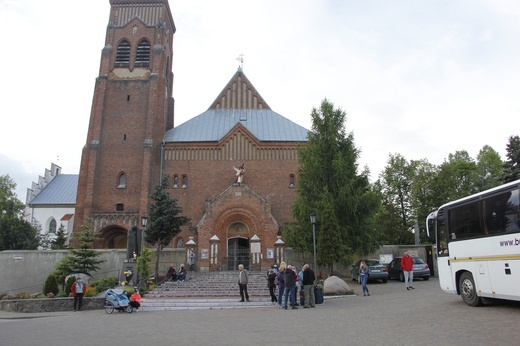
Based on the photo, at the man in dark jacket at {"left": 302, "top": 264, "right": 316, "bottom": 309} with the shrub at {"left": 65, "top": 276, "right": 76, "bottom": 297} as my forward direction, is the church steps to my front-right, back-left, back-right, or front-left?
front-right

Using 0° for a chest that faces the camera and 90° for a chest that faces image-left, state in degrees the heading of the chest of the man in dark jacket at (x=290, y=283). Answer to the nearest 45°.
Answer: approximately 180°

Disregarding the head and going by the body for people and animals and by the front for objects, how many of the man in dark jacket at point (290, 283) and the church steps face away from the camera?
1

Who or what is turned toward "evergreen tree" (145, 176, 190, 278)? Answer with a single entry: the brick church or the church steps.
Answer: the brick church

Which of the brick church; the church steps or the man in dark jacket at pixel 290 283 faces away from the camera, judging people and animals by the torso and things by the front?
the man in dark jacket

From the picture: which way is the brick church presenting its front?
toward the camera

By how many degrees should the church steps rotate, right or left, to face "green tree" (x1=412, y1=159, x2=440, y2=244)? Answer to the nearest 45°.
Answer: approximately 135° to its left

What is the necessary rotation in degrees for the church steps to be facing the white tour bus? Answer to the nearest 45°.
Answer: approximately 45° to its left

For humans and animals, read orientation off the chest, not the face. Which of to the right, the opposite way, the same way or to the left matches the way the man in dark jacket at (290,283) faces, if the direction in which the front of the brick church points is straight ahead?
the opposite way

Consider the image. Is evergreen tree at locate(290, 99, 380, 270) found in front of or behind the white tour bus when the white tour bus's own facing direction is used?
in front

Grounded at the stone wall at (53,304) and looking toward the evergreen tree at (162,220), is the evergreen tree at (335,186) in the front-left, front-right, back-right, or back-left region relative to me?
front-right

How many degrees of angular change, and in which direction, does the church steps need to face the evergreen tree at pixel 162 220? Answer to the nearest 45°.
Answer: approximately 135° to its right

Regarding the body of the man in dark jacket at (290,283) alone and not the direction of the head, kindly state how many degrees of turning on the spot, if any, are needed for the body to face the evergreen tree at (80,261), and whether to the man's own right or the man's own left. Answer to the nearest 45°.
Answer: approximately 45° to the man's own left

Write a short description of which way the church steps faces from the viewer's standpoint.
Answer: facing the viewer

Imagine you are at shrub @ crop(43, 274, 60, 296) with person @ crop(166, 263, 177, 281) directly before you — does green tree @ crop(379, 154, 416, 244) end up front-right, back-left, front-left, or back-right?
front-left

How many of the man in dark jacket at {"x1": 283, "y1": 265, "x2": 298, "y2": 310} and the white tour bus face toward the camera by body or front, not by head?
0
